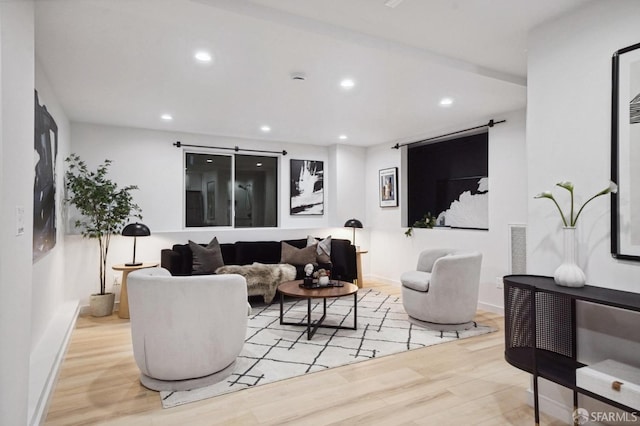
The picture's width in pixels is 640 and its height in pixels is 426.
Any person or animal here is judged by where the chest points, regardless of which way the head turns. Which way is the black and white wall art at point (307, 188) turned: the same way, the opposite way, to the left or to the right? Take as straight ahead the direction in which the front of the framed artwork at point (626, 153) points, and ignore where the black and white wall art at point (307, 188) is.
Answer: to the left

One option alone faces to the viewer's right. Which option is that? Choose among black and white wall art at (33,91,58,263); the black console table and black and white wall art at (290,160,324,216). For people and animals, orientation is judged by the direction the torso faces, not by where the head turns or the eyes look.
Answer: black and white wall art at (33,91,58,263)

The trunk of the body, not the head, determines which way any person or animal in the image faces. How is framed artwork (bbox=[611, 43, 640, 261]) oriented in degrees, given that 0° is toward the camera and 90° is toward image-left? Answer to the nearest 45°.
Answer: approximately 45°

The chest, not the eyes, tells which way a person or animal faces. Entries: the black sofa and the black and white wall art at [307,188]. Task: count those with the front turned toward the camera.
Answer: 2

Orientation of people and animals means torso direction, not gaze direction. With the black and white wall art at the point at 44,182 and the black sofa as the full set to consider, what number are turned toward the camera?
1

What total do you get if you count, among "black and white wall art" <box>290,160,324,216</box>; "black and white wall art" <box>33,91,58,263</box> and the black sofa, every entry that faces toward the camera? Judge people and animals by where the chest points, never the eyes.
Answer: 2
